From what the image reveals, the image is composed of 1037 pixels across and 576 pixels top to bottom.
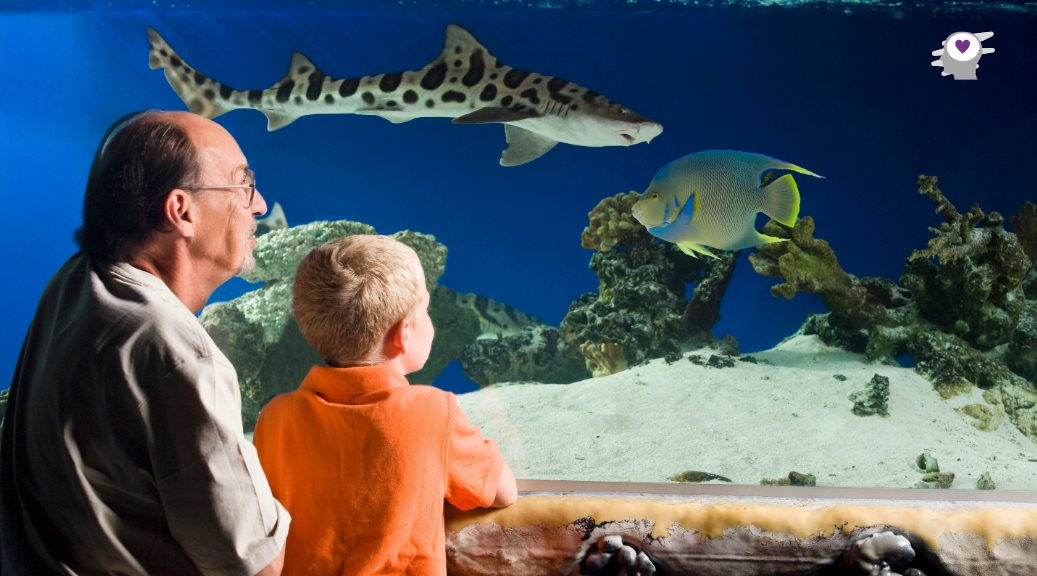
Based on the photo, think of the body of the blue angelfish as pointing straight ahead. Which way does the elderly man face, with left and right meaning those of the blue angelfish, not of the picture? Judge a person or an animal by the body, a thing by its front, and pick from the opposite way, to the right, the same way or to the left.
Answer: to the right

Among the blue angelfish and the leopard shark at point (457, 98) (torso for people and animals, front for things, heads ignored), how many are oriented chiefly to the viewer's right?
1

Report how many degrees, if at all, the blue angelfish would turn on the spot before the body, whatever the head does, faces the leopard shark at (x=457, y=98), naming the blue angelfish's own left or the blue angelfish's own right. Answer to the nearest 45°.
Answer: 0° — it already faces it

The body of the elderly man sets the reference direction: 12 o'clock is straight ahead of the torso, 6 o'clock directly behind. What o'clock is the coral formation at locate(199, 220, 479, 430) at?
The coral formation is roughly at 11 o'clock from the elderly man.

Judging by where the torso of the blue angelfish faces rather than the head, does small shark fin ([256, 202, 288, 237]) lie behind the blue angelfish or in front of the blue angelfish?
in front

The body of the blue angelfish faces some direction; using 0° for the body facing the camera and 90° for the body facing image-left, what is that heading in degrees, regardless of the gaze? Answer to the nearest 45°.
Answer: approximately 90°

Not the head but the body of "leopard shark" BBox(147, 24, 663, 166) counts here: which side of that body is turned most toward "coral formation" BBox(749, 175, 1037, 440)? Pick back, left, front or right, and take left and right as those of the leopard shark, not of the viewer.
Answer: front

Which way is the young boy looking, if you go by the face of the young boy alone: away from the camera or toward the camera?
away from the camera

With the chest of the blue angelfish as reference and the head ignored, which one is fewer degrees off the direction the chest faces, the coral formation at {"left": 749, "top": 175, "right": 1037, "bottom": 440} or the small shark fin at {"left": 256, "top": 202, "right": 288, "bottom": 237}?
the small shark fin

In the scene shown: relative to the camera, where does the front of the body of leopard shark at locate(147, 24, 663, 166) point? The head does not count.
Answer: to the viewer's right

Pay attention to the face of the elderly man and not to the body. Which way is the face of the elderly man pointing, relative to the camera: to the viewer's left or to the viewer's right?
to the viewer's right

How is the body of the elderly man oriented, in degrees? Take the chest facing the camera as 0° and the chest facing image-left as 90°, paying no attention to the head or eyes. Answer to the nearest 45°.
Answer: approximately 225°

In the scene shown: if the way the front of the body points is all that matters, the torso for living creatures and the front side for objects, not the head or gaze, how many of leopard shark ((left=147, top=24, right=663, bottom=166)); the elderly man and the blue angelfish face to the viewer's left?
1
